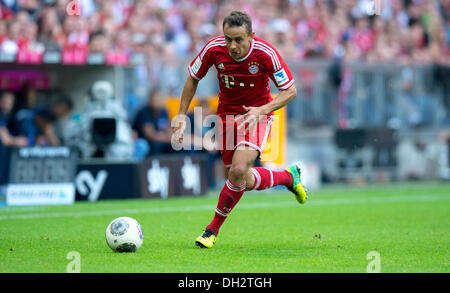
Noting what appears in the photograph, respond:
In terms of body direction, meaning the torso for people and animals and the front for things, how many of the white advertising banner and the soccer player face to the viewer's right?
0

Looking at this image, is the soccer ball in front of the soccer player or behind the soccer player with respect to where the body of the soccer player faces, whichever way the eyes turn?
in front

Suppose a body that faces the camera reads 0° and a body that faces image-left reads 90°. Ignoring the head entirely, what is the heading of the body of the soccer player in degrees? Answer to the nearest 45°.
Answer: approximately 45°

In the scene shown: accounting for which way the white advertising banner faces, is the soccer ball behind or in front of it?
in front

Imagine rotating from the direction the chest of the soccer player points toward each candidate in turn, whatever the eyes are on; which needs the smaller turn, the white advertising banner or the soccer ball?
the soccer ball

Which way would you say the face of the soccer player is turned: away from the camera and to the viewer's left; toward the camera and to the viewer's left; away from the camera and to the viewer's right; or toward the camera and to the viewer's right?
toward the camera and to the viewer's left

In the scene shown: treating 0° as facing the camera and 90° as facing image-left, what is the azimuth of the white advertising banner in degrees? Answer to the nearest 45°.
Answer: approximately 0°

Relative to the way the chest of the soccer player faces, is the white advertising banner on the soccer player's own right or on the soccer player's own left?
on the soccer player's own right
